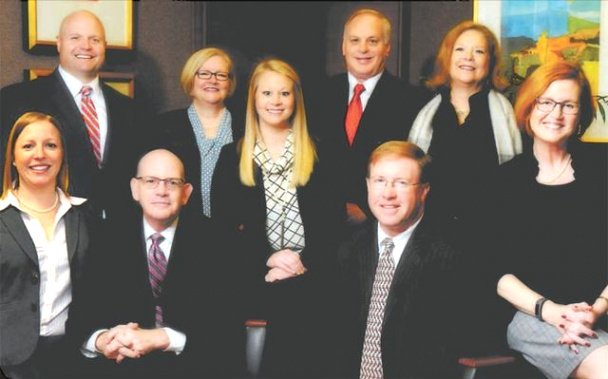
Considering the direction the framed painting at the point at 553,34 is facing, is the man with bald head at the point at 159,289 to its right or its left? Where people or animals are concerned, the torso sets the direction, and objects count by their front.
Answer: on its right

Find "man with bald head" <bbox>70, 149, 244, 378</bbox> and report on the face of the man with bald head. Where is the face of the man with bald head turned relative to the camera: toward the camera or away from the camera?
toward the camera

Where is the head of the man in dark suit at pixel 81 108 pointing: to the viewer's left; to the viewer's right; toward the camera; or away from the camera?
toward the camera

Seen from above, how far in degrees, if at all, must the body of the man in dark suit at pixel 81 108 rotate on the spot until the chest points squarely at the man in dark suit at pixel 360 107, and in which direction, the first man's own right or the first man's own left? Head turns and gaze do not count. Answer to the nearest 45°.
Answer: approximately 45° to the first man's own left

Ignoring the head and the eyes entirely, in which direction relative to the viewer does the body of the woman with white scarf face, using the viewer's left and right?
facing the viewer

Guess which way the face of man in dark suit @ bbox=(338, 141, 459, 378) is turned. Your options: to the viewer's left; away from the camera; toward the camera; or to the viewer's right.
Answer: toward the camera

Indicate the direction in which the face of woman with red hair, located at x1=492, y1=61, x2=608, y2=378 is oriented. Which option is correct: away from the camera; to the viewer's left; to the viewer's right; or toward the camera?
toward the camera

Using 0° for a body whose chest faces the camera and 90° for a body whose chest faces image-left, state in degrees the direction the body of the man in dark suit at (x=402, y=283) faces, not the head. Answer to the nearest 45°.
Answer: approximately 45°

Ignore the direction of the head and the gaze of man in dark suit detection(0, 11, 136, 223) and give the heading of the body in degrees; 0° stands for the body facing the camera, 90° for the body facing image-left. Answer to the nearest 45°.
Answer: approximately 315°

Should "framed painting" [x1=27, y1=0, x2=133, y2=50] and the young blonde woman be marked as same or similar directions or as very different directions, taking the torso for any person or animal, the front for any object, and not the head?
same or similar directions

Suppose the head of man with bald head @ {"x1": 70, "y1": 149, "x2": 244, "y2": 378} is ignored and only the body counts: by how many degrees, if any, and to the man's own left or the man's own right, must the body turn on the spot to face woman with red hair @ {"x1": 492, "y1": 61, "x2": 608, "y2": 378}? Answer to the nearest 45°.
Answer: approximately 90° to the man's own left
